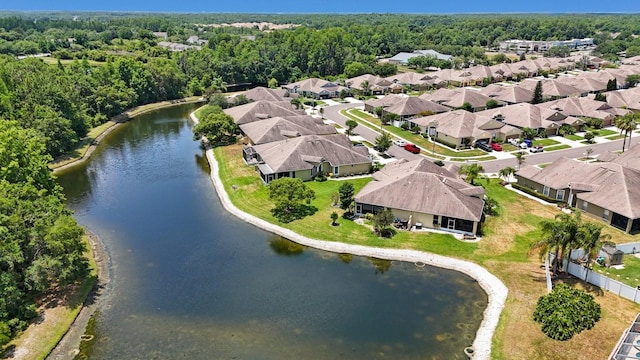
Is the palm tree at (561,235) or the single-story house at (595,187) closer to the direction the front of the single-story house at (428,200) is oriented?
the single-story house

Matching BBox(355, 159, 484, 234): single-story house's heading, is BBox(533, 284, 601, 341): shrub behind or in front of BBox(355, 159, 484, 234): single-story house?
behind

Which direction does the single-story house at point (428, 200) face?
away from the camera

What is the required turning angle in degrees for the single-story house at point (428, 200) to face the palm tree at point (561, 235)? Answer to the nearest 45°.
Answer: approximately 135° to its right

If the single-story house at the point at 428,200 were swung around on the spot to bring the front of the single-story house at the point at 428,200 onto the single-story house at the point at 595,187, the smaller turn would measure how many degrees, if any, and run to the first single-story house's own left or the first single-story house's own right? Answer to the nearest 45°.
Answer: approximately 90° to the first single-story house's own right

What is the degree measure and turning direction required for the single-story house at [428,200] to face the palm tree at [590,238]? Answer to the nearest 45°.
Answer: approximately 135° to its right

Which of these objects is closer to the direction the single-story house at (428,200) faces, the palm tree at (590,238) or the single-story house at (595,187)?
the single-story house

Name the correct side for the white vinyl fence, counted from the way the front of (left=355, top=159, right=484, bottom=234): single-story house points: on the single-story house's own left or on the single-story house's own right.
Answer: on the single-story house's own right
